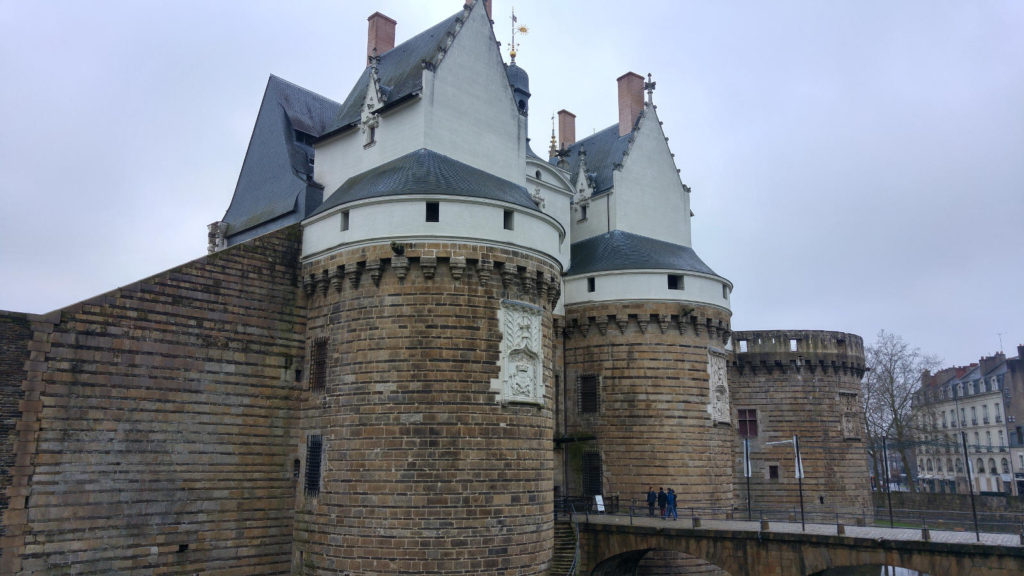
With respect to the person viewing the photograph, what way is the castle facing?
facing the viewer and to the right of the viewer

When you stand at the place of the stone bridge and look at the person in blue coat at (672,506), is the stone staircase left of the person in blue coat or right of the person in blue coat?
left

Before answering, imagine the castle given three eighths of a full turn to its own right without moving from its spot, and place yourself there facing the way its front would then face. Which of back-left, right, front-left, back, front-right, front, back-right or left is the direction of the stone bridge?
back
